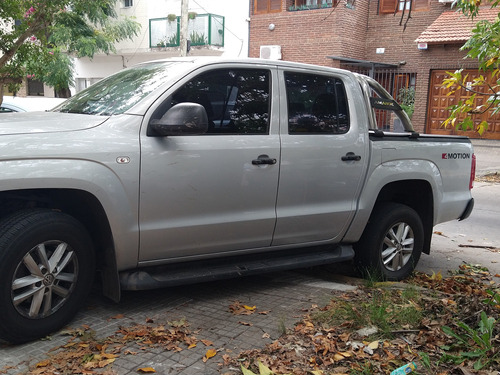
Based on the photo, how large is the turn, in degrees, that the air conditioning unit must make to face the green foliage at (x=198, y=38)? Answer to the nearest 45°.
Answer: approximately 135° to its right

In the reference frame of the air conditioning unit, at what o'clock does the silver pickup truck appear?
The silver pickup truck is roughly at 12 o'clock from the air conditioning unit.

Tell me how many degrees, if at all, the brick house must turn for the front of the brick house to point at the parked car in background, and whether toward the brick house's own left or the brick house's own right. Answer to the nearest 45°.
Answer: approximately 45° to the brick house's own right

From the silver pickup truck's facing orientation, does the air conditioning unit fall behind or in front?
behind

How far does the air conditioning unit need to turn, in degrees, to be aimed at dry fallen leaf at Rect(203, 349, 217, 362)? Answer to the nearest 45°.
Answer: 0° — it already faces it

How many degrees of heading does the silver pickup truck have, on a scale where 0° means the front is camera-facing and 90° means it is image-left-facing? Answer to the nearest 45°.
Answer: approximately 45°

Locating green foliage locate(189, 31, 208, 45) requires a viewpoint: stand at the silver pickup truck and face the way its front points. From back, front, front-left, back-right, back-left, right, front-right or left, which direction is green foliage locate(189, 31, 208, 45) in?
back-right

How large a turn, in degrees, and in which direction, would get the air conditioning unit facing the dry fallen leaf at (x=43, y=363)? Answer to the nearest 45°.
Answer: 0° — it already faces it

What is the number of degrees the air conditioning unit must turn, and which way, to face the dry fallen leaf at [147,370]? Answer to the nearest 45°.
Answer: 0° — it already faces it

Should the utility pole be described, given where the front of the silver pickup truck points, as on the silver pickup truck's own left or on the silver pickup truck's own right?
on the silver pickup truck's own right

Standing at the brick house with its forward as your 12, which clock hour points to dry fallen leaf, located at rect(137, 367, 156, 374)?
The dry fallen leaf is roughly at 12 o'clock from the brick house.

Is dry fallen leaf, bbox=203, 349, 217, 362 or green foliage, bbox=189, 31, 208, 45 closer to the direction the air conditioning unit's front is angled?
the dry fallen leaf
